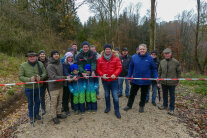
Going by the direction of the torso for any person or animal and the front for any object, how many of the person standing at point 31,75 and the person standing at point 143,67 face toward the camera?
2

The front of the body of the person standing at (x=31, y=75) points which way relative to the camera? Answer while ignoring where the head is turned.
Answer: toward the camera

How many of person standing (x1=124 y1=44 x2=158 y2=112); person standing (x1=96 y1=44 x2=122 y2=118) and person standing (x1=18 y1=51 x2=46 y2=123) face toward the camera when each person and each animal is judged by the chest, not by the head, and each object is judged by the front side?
3

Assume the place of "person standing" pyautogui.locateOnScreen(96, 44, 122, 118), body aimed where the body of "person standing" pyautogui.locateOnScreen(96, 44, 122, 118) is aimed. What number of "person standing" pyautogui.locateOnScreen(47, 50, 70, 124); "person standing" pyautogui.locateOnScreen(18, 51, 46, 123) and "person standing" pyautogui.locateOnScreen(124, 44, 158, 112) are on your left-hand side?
1

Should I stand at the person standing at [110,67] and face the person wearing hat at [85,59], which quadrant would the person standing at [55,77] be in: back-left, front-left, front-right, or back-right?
front-left

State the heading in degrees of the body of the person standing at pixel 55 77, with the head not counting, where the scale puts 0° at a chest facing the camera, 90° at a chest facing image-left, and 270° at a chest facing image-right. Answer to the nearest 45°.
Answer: approximately 315°

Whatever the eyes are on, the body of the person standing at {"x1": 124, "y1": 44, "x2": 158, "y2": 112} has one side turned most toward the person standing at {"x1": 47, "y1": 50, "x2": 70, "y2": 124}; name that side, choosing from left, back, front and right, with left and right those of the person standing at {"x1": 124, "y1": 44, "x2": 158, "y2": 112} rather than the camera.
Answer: right

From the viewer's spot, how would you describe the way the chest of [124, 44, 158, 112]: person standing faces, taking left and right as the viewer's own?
facing the viewer

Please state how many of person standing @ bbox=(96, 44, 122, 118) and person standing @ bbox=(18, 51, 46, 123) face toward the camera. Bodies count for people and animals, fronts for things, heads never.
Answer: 2

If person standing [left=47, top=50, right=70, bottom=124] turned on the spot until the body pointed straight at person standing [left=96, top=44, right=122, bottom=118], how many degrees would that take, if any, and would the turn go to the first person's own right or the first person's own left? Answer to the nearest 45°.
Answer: approximately 45° to the first person's own left

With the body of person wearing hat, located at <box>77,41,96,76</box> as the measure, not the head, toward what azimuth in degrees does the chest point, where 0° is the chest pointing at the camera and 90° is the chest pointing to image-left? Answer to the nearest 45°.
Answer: approximately 0°
